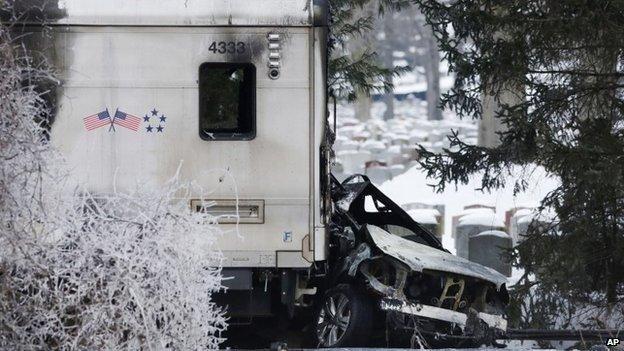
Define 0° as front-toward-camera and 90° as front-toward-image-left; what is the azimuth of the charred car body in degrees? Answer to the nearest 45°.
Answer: approximately 315°

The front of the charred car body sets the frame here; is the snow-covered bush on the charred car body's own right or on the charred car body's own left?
on the charred car body's own right
